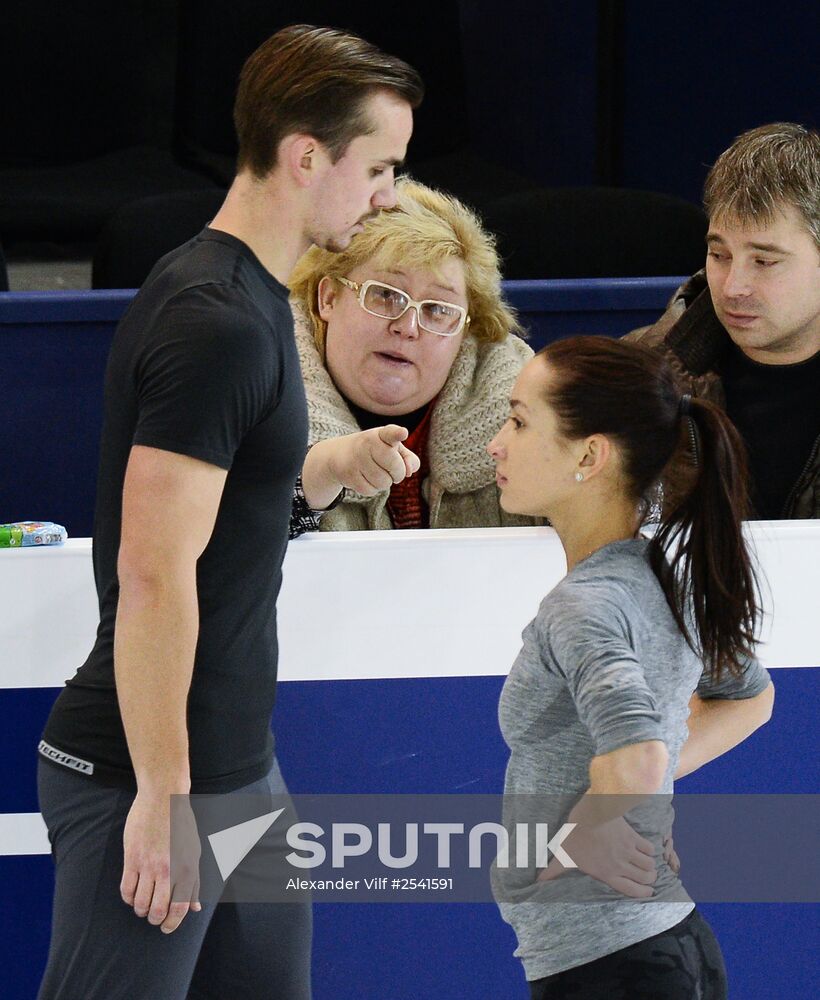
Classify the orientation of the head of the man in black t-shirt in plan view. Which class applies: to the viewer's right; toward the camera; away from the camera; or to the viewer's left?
to the viewer's right

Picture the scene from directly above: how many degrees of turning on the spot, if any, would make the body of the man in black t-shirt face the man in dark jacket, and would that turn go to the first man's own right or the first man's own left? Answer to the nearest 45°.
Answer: approximately 45° to the first man's own left

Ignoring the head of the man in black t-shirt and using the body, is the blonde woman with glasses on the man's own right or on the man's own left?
on the man's own left

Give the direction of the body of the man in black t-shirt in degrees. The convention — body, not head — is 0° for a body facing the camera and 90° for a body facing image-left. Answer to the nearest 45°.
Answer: approximately 270°

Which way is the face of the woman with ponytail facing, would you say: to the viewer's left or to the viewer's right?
to the viewer's left
